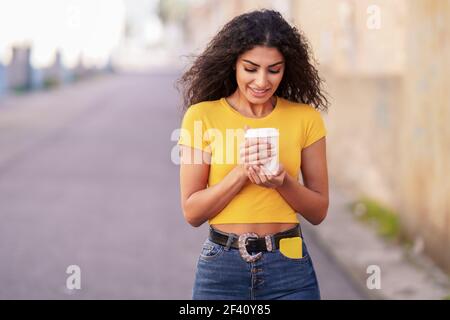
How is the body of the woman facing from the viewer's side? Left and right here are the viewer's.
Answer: facing the viewer

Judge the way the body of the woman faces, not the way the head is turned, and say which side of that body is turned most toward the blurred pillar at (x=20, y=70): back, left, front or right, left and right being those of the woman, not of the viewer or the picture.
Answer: back

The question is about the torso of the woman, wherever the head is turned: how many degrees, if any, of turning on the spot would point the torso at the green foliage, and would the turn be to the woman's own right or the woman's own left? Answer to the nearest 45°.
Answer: approximately 180°
